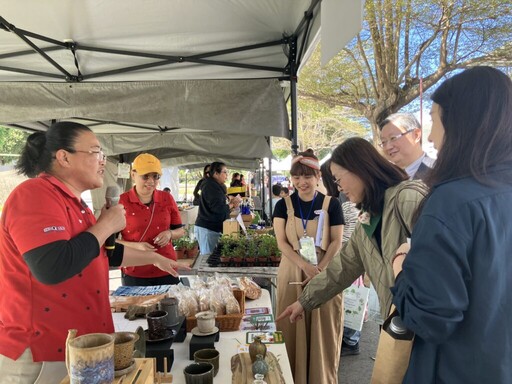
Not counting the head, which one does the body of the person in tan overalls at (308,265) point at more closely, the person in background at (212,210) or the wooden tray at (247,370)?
the wooden tray

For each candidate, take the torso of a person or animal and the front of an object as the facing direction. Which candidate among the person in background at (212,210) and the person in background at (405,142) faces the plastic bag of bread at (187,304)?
the person in background at (405,142)

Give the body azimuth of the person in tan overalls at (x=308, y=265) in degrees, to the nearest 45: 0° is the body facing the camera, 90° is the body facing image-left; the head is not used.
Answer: approximately 0°

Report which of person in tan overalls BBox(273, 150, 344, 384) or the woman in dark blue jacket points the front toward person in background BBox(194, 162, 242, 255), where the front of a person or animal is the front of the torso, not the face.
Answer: the woman in dark blue jacket

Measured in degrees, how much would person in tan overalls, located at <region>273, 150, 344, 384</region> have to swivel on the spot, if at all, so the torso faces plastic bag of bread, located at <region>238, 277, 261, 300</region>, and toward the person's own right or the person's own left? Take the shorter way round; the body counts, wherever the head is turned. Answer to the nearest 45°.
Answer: approximately 45° to the person's own right

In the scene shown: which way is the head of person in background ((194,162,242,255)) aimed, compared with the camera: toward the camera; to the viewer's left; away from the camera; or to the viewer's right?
to the viewer's right

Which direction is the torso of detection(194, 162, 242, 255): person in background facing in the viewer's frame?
to the viewer's right

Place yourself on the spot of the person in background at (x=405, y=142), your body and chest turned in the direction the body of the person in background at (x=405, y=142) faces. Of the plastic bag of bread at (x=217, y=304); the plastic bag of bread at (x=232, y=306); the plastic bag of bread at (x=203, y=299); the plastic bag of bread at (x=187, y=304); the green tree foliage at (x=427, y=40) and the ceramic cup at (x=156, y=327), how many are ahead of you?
5

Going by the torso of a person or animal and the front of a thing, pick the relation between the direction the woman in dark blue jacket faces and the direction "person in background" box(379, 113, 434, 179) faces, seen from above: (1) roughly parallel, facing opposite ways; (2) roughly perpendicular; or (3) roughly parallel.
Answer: roughly perpendicular

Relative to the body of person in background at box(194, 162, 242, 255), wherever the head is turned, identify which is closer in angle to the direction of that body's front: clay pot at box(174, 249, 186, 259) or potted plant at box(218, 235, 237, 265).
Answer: the potted plant

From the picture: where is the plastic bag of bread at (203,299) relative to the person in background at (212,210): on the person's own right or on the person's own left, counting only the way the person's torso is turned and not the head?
on the person's own right

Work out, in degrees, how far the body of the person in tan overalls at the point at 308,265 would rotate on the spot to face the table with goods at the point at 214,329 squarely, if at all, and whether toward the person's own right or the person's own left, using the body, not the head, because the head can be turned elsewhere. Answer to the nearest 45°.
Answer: approximately 45° to the person's own right
